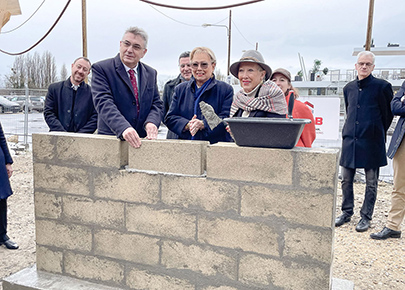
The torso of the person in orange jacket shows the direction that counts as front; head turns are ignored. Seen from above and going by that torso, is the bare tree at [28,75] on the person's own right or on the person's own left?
on the person's own right

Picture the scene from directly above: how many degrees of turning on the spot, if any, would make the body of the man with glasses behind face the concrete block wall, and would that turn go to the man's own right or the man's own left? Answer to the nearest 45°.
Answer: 0° — they already face it

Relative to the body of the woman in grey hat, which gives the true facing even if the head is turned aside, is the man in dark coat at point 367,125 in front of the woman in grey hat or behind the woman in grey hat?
behind

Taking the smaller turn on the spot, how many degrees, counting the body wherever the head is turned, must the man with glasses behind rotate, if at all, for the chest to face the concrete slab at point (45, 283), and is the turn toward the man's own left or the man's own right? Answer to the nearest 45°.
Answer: approximately 45° to the man's own right

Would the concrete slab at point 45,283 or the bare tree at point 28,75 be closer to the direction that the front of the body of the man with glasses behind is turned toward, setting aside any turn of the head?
the concrete slab

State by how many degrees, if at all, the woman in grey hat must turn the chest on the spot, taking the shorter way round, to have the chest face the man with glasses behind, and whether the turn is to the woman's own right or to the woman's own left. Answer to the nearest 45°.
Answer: approximately 90° to the woman's own right

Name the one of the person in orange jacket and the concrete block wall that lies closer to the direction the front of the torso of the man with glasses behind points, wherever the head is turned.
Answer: the concrete block wall

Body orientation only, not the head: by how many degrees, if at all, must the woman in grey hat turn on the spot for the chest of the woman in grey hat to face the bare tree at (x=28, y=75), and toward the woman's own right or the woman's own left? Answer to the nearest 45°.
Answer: approximately 90° to the woman's own right

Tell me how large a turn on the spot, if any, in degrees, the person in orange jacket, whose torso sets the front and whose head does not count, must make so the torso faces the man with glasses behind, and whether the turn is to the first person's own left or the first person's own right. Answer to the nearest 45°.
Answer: approximately 45° to the first person's own right

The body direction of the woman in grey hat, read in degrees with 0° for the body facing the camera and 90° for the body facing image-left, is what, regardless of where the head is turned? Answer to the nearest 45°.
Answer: approximately 45°
